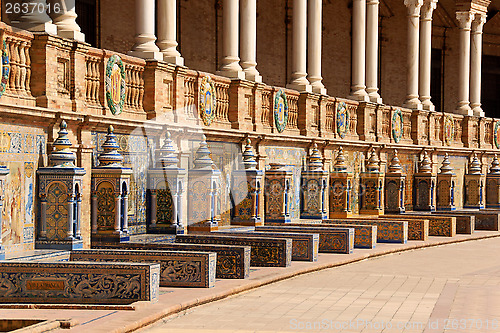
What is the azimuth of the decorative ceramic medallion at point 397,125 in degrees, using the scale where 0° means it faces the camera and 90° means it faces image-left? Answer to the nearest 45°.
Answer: approximately 315°

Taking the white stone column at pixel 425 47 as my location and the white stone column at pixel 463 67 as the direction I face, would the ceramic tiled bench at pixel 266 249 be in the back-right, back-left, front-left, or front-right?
back-right

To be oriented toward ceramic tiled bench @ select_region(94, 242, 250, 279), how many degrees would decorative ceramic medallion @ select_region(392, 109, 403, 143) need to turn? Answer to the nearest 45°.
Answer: approximately 45° to its right

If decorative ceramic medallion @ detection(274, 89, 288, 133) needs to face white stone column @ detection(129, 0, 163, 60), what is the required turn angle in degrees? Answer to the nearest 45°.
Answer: approximately 90° to its right

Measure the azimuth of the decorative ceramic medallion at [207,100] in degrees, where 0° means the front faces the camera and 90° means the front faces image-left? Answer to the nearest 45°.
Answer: approximately 315°

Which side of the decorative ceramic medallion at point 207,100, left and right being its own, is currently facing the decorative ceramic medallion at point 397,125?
left
